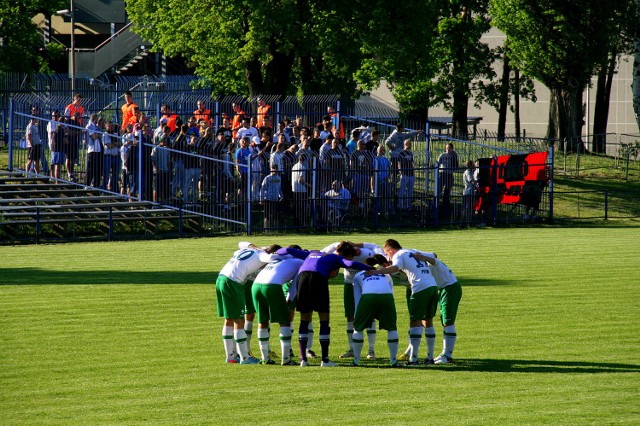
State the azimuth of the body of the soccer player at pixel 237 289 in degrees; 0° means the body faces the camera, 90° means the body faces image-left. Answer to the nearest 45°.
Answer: approximately 225°

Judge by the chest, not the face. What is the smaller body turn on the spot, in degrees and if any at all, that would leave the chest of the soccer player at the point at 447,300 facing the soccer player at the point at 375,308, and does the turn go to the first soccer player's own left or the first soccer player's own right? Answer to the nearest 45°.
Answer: approximately 45° to the first soccer player's own left

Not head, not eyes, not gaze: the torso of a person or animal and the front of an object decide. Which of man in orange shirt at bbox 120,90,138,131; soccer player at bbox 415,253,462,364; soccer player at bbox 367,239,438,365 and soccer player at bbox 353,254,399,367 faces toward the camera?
the man in orange shirt

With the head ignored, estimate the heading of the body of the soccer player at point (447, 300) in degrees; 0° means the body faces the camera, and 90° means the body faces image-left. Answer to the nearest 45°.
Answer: approximately 90°

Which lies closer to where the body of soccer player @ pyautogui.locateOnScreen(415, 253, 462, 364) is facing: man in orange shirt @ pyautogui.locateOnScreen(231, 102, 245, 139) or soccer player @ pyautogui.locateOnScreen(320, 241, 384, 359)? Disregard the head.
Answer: the soccer player

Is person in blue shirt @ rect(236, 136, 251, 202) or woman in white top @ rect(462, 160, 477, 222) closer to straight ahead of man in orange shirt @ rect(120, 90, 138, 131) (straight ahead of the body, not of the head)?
the person in blue shirt

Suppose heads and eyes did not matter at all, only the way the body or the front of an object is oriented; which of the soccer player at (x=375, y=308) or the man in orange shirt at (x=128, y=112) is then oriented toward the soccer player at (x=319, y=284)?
the man in orange shirt

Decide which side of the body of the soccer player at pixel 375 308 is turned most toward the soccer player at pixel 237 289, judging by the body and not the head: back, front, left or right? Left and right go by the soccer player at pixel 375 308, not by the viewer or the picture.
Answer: left

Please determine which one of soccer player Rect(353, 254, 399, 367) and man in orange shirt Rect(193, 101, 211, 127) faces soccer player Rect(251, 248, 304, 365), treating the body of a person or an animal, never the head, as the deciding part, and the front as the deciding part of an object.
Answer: the man in orange shirt

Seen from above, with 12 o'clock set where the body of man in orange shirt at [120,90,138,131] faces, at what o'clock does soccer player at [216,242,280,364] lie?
The soccer player is roughly at 12 o'clock from the man in orange shirt.

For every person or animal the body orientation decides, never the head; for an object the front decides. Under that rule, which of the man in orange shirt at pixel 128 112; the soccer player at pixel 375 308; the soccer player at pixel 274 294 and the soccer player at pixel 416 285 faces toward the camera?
the man in orange shirt

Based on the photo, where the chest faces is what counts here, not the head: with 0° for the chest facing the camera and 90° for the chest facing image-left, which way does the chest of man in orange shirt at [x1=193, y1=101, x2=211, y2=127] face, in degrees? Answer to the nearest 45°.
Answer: approximately 0°

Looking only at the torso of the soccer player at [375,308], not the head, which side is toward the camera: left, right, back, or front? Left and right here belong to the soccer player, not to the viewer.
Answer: back
